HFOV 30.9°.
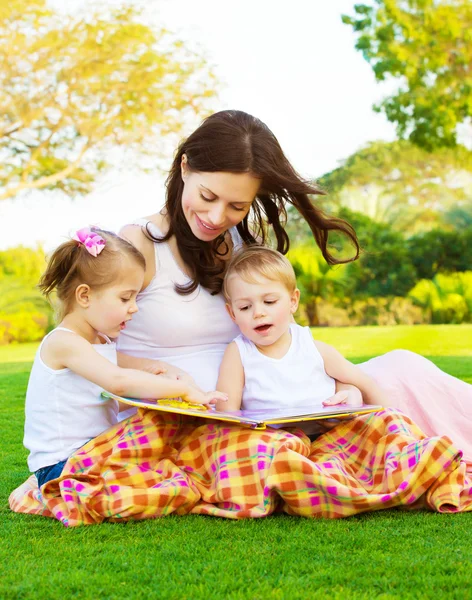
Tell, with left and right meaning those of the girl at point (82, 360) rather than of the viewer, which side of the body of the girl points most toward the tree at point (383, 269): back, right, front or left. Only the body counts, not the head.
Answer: left

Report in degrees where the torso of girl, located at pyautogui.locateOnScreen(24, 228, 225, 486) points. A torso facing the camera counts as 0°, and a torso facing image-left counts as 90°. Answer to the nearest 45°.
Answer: approximately 270°

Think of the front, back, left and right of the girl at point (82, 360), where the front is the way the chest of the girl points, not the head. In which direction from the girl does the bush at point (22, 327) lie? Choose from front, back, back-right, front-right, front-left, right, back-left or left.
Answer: left

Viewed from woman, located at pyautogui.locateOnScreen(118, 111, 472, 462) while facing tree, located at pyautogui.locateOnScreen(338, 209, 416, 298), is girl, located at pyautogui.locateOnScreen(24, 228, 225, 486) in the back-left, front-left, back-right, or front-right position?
back-left

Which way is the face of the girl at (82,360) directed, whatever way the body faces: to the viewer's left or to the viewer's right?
to the viewer's right

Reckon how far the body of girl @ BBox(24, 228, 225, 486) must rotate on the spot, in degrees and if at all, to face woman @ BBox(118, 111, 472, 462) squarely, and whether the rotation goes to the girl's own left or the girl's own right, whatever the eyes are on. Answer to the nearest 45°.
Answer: approximately 45° to the girl's own left

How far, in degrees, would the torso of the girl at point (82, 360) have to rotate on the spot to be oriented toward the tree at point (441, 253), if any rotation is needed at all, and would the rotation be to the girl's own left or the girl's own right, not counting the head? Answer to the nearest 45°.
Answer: approximately 45° to the girl's own left

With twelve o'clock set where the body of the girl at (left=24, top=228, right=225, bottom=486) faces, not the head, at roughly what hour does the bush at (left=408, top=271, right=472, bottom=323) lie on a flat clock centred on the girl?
The bush is roughly at 10 o'clock from the girl.

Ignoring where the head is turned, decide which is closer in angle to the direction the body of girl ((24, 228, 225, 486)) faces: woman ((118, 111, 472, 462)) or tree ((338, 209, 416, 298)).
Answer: the woman
